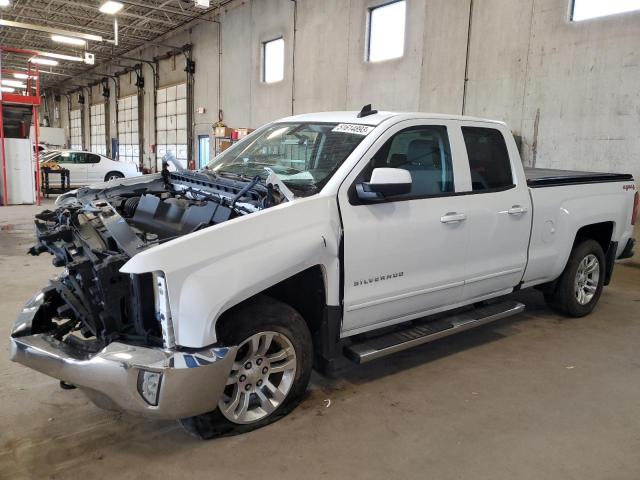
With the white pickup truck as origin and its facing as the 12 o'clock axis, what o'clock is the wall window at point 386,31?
The wall window is roughly at 5 o'clock from the white pickup truck.

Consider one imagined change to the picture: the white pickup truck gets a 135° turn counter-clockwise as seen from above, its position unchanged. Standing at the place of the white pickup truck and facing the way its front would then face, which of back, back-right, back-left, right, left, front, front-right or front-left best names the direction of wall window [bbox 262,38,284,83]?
left

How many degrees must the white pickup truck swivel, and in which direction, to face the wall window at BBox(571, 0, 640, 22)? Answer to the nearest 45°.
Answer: approximately 180°

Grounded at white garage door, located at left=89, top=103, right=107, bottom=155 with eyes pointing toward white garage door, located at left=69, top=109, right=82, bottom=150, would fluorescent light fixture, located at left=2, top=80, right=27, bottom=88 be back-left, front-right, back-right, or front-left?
front-left

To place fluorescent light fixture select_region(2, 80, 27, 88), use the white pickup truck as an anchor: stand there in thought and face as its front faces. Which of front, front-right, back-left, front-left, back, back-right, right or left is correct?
right

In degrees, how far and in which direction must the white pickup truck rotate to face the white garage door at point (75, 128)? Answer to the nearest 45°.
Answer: approximately 90° to its right

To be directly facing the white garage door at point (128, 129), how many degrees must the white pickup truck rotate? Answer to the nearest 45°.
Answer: approximately 90° to its right

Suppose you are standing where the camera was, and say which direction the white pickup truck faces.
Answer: facing the viewer and to the left of the viewer

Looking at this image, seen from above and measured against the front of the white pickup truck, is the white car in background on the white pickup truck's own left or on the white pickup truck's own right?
on the white pickup truck's own right
